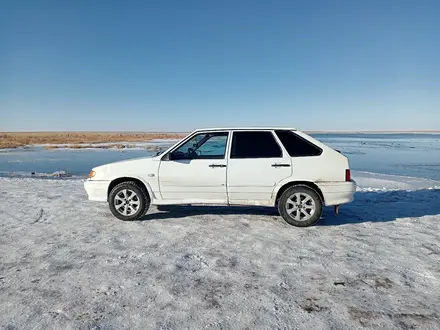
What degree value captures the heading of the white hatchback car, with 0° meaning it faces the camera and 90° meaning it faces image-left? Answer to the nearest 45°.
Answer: approximately 90°
